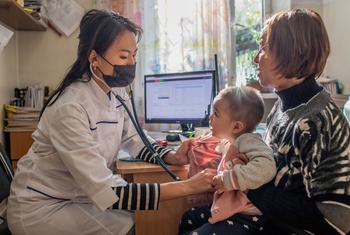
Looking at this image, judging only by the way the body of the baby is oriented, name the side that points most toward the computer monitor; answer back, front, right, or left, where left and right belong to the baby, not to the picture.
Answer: right

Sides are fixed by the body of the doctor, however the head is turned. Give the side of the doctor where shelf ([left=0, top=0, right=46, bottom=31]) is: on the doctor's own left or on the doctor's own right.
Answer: on the doctor's own left

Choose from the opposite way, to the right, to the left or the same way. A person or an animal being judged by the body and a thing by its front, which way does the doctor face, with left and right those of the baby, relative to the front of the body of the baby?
the opposite way

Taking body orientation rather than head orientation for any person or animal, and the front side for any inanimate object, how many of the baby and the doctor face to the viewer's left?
1

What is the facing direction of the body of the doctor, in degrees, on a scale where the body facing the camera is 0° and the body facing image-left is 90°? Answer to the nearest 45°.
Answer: approximately 270°

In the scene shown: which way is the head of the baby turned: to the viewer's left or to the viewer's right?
to the viewer's left

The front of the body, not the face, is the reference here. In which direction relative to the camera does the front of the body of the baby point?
to the viewer's left

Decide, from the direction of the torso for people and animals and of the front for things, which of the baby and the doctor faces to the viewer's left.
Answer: the baby

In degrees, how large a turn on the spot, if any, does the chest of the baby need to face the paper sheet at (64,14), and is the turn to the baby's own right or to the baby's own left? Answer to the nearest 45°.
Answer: approximately 45° to the baby's own right

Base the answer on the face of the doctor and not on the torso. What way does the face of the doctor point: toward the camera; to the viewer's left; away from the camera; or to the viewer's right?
to the viewer's right

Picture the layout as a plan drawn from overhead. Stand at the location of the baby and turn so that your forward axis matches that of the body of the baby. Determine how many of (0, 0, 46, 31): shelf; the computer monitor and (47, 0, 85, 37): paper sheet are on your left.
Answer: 0
